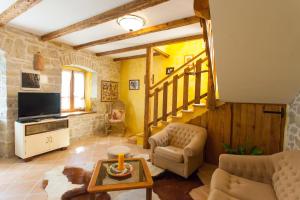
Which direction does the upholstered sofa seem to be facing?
to the viewer's left

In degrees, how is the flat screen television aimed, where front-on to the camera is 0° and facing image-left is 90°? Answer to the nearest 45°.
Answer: approximately 315°

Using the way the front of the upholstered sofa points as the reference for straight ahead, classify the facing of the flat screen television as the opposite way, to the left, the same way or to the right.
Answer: the opposite way

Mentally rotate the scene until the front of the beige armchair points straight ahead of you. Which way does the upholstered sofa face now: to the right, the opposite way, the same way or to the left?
to the right

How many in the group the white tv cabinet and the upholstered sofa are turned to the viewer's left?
1

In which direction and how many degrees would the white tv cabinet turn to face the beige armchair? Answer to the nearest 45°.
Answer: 0° — it already faces it

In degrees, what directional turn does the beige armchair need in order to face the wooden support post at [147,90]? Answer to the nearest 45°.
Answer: approximately 90° to its right

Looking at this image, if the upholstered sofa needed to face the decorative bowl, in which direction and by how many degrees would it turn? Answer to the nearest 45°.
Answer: approximately 45° to its left

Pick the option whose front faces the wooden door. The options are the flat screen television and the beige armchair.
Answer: the flat screen television

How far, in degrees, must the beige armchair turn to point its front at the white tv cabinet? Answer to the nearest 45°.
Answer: approximately 45° to its right

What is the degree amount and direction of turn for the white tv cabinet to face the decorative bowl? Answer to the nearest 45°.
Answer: approximately 45° to its right
